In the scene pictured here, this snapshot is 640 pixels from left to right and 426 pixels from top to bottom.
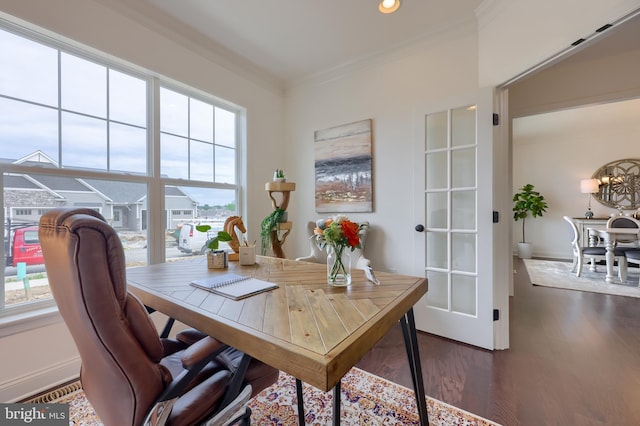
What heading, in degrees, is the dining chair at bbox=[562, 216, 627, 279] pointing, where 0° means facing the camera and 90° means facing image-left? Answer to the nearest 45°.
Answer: approximately 270°

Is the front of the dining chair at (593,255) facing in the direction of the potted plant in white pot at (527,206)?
no

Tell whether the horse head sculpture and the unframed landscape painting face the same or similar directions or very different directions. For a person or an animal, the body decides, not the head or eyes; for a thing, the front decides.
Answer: very different directions

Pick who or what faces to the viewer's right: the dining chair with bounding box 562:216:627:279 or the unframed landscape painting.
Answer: the dining chair

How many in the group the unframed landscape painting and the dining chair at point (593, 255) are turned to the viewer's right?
1
